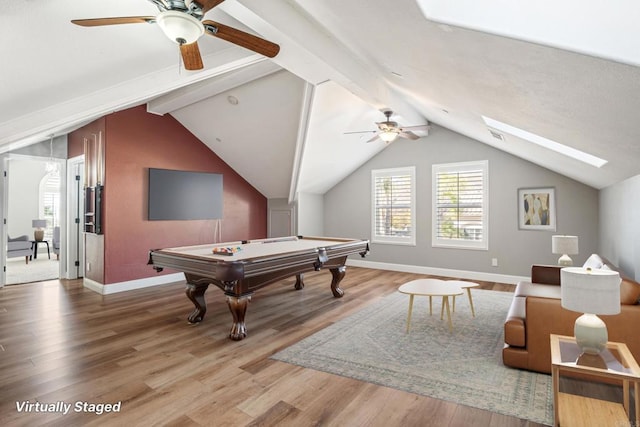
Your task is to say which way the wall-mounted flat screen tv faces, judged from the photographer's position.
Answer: facing the viewer and to the right of the viewer

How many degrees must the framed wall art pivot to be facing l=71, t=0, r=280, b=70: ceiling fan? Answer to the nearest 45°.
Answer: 0° — it already faces it

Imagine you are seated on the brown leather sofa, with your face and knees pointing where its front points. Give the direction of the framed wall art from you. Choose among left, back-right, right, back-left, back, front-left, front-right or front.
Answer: right

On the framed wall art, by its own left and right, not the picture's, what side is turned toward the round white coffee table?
front

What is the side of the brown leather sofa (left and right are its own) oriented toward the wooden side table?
left

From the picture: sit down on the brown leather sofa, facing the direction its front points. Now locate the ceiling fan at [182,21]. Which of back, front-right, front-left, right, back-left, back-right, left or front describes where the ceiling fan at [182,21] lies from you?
front-left

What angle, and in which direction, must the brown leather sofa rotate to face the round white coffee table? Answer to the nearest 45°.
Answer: approximately 45° to its right

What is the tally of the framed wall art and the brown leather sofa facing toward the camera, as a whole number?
1

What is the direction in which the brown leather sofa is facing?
to the viewer's left

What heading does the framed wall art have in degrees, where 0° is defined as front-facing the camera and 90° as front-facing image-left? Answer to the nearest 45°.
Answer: approximately 0°

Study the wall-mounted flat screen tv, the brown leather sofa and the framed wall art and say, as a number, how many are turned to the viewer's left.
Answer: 1

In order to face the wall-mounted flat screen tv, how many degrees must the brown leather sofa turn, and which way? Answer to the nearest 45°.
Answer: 0° — it already faces it

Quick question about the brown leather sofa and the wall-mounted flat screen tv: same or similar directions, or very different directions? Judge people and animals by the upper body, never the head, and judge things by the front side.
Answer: very different directions
